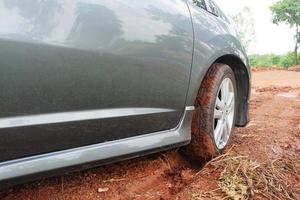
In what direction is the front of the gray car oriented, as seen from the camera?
facing away from the viewer and to the right of the viewer

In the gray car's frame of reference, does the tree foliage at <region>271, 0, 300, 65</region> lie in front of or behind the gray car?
in front
